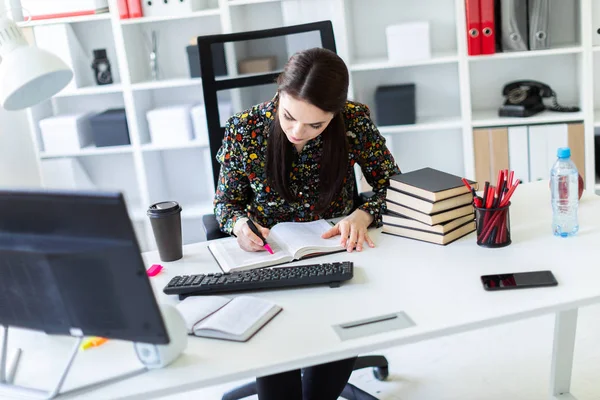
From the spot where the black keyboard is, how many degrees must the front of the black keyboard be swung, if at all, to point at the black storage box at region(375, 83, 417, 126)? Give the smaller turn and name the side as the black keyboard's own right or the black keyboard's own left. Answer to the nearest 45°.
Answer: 0° — it already faces it

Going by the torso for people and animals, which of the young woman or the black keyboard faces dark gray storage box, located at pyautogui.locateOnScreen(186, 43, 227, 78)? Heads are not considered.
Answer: the black keyboard

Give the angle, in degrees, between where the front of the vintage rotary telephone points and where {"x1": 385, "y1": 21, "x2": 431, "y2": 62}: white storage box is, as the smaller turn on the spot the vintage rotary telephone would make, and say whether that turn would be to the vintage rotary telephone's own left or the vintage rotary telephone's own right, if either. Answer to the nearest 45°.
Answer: approximately 45° to the vintage rotary telephone's own right

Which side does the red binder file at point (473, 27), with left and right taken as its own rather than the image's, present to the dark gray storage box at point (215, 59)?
right

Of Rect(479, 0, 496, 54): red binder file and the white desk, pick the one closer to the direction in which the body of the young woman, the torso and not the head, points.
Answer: the white desk

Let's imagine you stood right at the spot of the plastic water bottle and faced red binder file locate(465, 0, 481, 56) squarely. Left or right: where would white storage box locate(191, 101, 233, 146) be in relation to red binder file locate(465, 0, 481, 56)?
left

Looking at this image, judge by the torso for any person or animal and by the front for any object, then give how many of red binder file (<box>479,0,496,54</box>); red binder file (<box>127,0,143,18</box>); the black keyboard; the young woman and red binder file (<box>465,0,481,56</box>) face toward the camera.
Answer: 4

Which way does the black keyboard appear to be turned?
away from the camera
